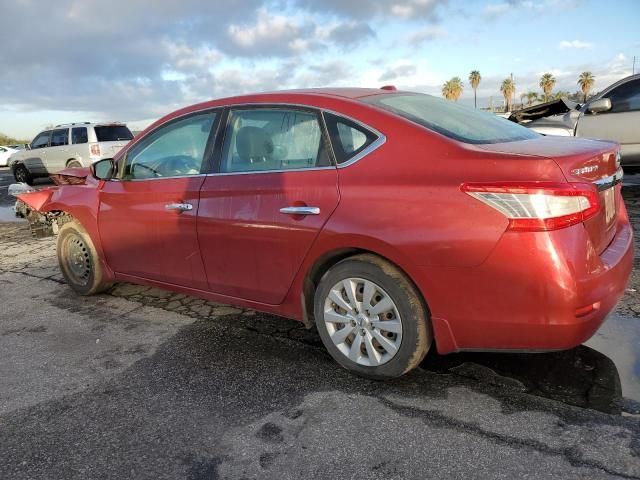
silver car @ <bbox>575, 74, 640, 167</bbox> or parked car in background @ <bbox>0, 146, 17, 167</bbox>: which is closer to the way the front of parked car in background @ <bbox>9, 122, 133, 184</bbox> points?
the parked car in background

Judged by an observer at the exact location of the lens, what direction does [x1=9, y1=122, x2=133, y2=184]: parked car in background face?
facing away from the viewer and to the left of the viewer

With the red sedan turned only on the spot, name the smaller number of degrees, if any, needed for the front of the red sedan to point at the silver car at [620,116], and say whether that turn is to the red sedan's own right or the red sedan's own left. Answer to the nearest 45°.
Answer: approximately 90° to the red sedan's own right

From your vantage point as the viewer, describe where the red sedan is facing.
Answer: facing away from the viewer and to the left of the viewer

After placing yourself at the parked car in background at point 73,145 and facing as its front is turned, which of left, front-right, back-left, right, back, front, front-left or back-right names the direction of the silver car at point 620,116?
back
